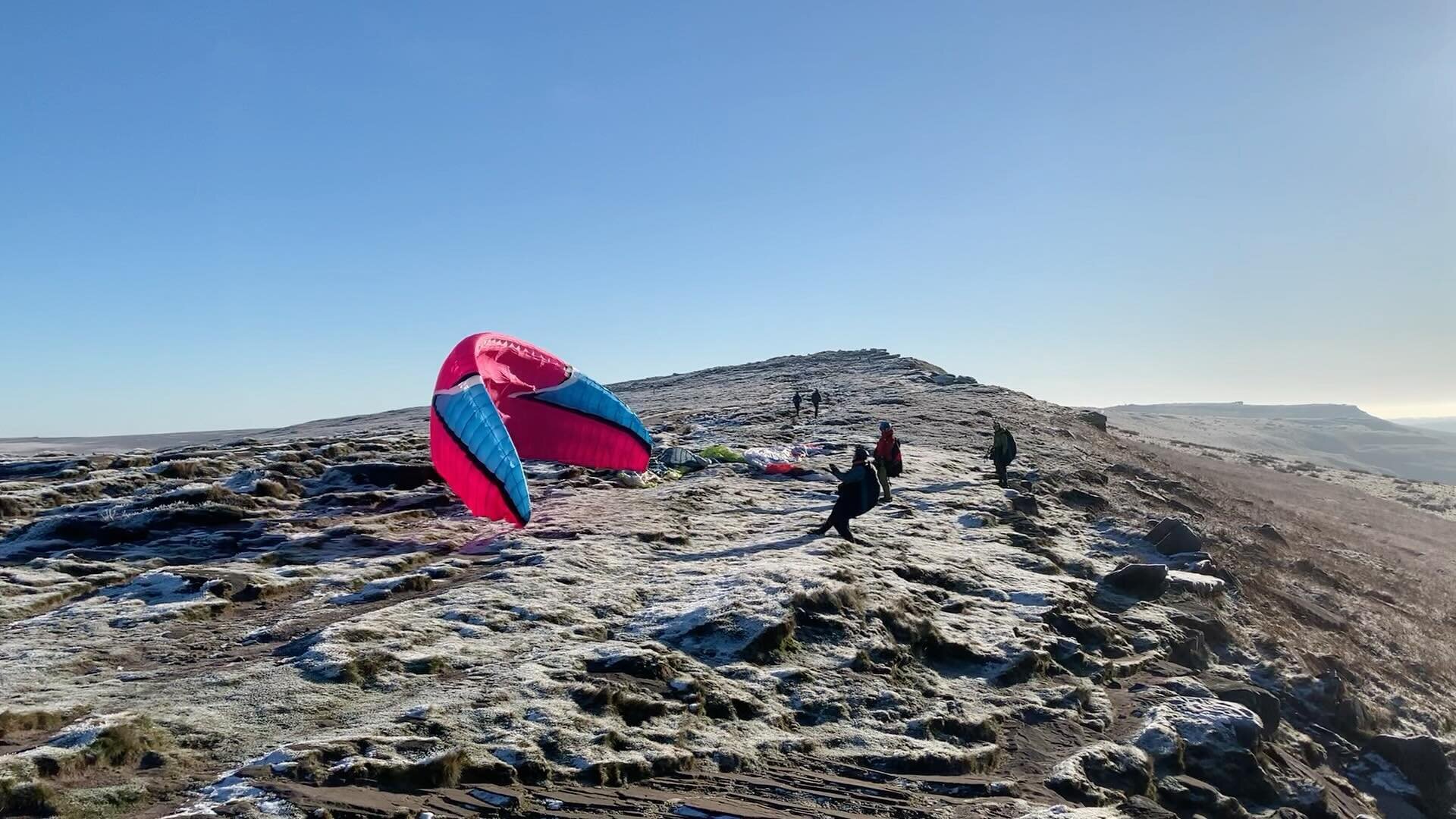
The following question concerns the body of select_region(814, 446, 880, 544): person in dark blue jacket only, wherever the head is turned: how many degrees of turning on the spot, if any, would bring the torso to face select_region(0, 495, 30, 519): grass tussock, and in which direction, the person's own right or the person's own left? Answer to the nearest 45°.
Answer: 0° — they already face it

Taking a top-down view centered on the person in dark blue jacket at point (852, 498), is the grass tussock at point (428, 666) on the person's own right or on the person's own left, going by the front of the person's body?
on the person's own left

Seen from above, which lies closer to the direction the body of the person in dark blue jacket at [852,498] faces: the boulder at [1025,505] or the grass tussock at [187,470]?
the grass tussock

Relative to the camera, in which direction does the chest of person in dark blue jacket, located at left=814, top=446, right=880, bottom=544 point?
to the viewer's left

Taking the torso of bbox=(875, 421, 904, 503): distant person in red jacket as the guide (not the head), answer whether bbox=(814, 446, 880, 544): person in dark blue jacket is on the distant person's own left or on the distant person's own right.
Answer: on the distant person's own left

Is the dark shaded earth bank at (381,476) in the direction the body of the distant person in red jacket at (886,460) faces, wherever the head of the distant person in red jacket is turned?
yes

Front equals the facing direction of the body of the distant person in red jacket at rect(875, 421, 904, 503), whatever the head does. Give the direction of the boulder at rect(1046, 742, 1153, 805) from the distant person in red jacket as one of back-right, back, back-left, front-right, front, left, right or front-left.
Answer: left

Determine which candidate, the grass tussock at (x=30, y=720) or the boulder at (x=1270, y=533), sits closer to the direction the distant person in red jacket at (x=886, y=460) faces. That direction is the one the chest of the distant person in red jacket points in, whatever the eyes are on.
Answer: the grass tussock

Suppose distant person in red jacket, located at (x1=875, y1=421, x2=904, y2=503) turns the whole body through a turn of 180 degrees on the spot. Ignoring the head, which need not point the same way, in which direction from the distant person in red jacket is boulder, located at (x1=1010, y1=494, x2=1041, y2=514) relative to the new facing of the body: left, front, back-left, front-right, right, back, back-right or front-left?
front

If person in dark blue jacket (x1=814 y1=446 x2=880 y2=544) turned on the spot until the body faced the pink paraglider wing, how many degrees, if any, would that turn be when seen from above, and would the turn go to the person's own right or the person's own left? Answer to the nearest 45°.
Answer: approximately 45° to the person's own right

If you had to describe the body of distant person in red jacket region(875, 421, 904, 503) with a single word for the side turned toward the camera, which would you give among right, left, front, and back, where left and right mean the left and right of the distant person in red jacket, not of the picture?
left

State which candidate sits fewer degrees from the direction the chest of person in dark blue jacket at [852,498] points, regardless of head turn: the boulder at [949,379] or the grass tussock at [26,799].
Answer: the grass tussock

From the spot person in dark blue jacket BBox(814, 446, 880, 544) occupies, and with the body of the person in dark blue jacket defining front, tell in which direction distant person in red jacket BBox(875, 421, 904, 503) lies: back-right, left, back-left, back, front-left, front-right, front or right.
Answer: right

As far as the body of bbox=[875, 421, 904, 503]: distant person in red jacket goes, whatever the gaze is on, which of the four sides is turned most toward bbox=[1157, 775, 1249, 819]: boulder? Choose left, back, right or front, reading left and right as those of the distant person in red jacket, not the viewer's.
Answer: left

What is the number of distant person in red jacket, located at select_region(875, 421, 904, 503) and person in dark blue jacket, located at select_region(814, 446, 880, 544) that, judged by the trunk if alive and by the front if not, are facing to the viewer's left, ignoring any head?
2

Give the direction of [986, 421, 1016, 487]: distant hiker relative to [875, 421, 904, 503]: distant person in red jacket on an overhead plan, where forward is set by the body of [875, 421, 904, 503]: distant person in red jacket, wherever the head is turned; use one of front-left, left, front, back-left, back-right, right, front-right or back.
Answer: back-right

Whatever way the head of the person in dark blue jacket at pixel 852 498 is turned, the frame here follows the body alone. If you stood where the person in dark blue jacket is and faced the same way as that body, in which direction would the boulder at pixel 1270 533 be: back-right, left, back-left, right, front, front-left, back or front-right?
back-right

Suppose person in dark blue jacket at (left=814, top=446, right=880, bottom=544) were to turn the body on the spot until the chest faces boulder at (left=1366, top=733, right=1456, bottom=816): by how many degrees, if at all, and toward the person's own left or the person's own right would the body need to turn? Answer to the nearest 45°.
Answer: approximately 135° to the person's own left
